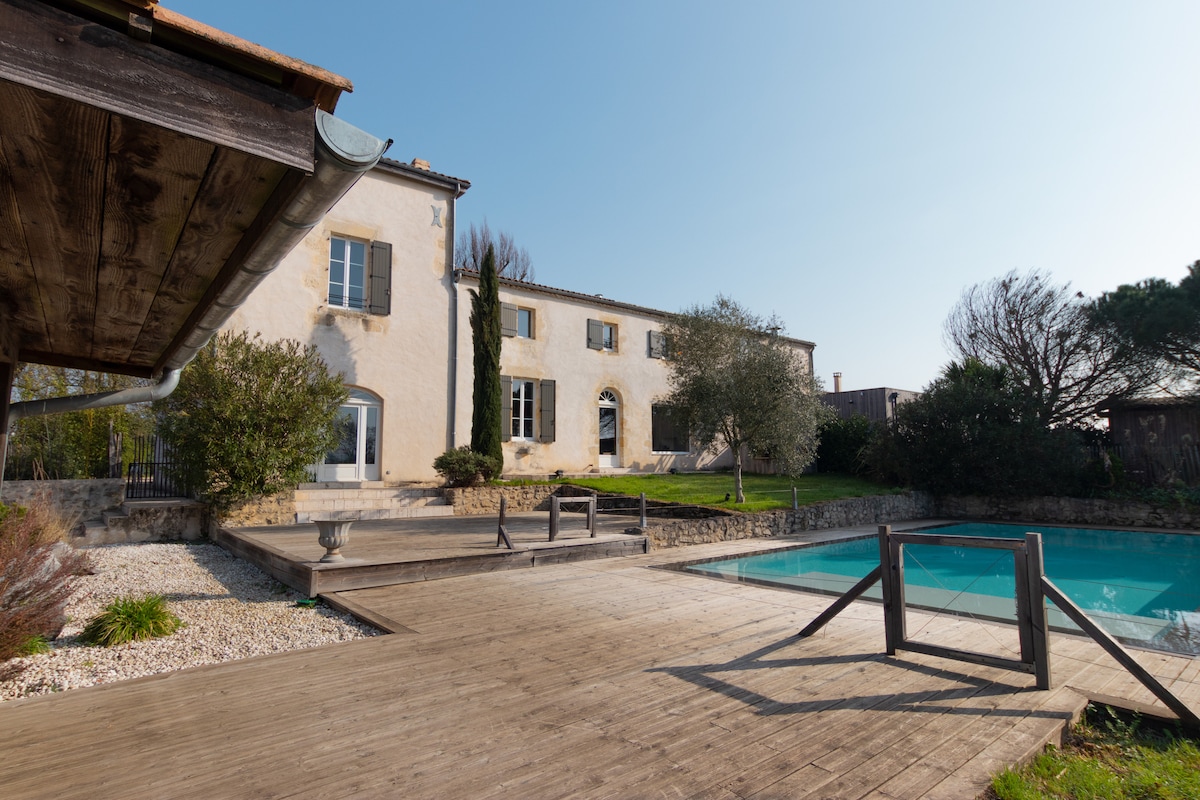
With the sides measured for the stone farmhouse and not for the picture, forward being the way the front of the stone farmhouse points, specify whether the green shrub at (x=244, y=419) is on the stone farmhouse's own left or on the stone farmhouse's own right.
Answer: on the stone farmhouse's own right

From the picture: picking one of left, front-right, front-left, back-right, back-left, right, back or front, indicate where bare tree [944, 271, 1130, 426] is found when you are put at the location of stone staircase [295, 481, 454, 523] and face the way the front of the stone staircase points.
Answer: left

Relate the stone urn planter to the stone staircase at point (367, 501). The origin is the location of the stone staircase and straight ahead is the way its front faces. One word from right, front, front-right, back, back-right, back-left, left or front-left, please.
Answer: front

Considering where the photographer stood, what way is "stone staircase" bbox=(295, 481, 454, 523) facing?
facing the viewer

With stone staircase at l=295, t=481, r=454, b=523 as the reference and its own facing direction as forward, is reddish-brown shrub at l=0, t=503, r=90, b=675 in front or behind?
in front

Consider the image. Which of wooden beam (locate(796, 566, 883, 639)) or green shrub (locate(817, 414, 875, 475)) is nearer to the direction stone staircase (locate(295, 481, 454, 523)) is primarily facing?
the wooden beam

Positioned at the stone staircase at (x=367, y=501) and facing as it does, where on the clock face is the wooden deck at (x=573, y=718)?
The wooden deck is roughly at 12 o'clock from the stone staircase.

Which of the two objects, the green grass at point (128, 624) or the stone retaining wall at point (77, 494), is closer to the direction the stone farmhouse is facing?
the green grass

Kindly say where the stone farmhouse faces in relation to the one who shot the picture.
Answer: facing the viewer and to the right of the viewer

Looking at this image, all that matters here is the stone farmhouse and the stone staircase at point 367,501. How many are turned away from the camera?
0

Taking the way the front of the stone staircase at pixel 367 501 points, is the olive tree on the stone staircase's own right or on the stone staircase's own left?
on the stone staircase's own left

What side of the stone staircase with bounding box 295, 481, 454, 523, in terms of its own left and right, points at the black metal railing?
right
